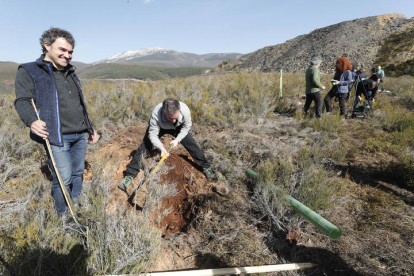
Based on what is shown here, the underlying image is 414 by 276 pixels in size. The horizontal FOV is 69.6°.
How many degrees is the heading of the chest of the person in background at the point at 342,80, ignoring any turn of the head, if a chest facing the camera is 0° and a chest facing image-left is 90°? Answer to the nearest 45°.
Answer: approximately 90°

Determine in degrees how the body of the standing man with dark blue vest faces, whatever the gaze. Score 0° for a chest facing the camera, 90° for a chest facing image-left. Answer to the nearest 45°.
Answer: approximately 315°

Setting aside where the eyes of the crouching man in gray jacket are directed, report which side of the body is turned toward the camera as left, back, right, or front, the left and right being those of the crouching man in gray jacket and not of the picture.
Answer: front

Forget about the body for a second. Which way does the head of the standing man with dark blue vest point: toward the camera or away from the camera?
toward the camera

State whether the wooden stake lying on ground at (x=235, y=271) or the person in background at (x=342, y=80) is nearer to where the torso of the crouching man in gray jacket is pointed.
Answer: the wooden stake lying on ground

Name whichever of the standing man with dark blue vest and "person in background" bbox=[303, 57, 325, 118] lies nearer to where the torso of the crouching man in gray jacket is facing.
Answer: the standing man with dark blue vest

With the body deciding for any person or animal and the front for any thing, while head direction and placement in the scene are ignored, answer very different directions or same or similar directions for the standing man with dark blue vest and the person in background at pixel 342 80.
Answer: very different directions

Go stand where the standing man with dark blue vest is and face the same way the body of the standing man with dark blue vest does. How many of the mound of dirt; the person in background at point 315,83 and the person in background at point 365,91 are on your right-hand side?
0
